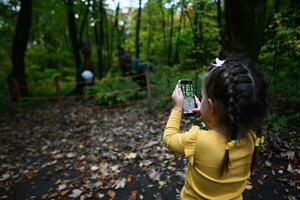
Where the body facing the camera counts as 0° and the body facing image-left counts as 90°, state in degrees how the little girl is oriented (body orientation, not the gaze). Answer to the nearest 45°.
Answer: approximately 135°

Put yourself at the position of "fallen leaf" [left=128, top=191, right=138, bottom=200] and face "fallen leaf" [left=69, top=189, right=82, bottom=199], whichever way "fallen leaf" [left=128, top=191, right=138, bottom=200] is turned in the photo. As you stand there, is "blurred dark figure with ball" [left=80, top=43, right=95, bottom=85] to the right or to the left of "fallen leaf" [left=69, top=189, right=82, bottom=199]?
right

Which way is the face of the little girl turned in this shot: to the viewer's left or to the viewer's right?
to the viewer's left

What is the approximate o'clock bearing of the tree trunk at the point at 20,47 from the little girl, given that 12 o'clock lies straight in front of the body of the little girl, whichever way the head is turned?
The tree trunk is roughly at 12 o'clock from the little girl.
